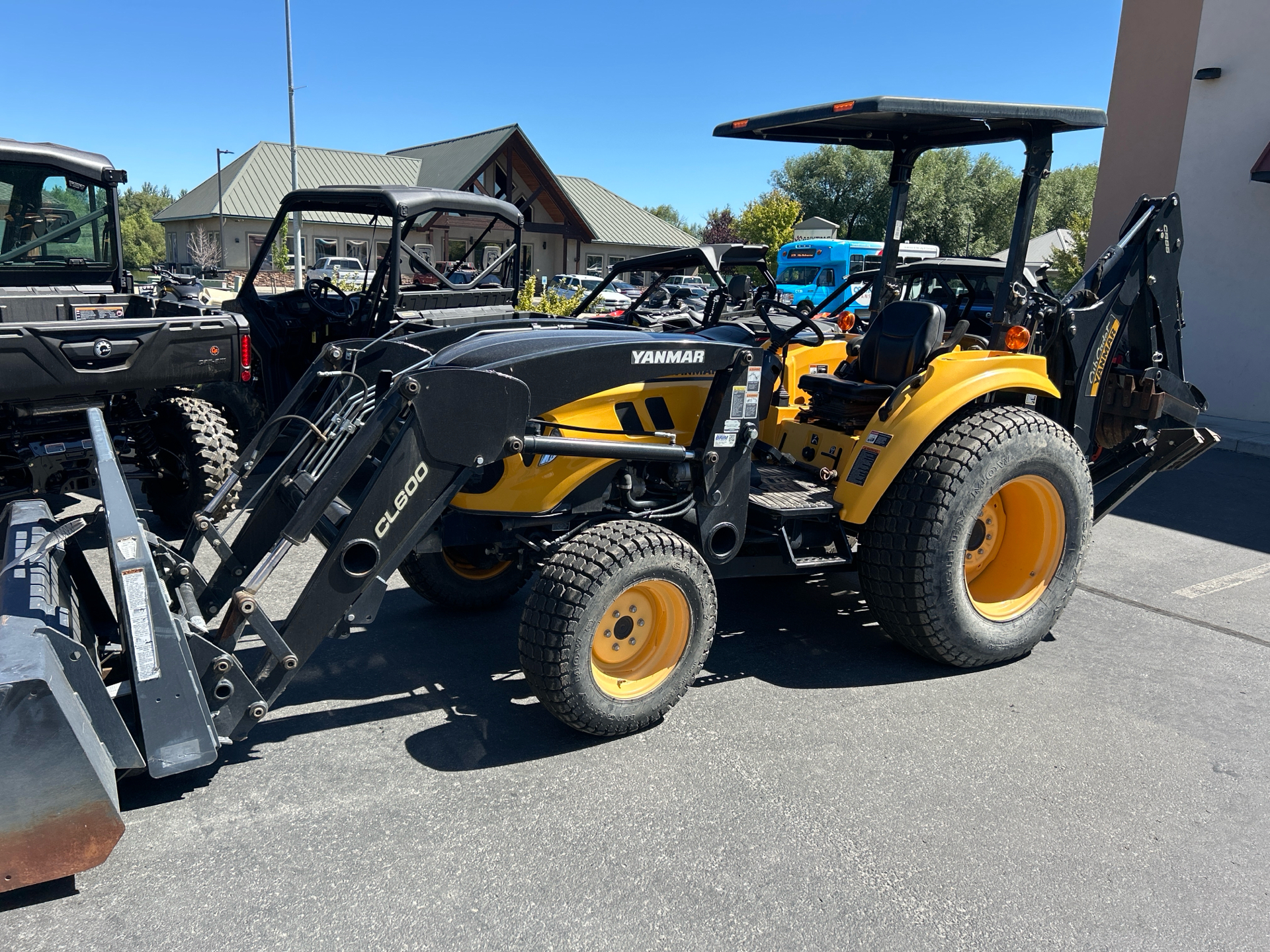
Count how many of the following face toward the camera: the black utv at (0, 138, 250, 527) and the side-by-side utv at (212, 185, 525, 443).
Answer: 0

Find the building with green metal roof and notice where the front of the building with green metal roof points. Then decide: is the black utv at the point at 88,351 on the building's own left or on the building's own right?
on the building's own right

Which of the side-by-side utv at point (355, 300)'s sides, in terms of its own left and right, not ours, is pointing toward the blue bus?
right

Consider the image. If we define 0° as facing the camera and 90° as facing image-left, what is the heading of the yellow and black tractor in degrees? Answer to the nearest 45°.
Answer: approximately 45°

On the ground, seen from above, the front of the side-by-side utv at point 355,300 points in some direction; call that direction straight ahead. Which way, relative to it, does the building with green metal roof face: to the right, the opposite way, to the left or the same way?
the opposite way

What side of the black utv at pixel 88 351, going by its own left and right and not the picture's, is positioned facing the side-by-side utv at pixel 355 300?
right

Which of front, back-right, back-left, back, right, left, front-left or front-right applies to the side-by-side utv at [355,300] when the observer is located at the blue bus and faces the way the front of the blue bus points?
front-left

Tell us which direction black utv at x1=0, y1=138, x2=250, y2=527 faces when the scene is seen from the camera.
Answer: facing away from the viewer and to the left of the viewer

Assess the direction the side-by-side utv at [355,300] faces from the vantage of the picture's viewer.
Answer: facing away from the viewer and to the left of the viewer

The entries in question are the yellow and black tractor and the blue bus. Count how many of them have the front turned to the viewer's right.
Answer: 0

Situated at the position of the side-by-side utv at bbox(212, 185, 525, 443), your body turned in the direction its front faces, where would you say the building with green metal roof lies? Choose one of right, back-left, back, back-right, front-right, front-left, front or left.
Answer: front-right

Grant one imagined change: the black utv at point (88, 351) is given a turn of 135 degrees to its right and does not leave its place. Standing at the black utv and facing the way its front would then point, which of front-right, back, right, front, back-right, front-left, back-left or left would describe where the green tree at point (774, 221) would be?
front-left

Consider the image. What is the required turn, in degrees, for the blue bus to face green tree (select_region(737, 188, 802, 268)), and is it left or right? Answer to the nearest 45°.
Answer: approximately 135° to its right

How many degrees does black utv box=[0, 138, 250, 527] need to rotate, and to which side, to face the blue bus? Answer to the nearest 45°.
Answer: approximately 90° to its right

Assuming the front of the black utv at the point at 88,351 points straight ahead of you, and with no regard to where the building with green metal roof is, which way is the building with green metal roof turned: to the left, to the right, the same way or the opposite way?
the opposite way

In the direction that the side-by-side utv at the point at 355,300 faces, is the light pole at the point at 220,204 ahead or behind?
ahead
